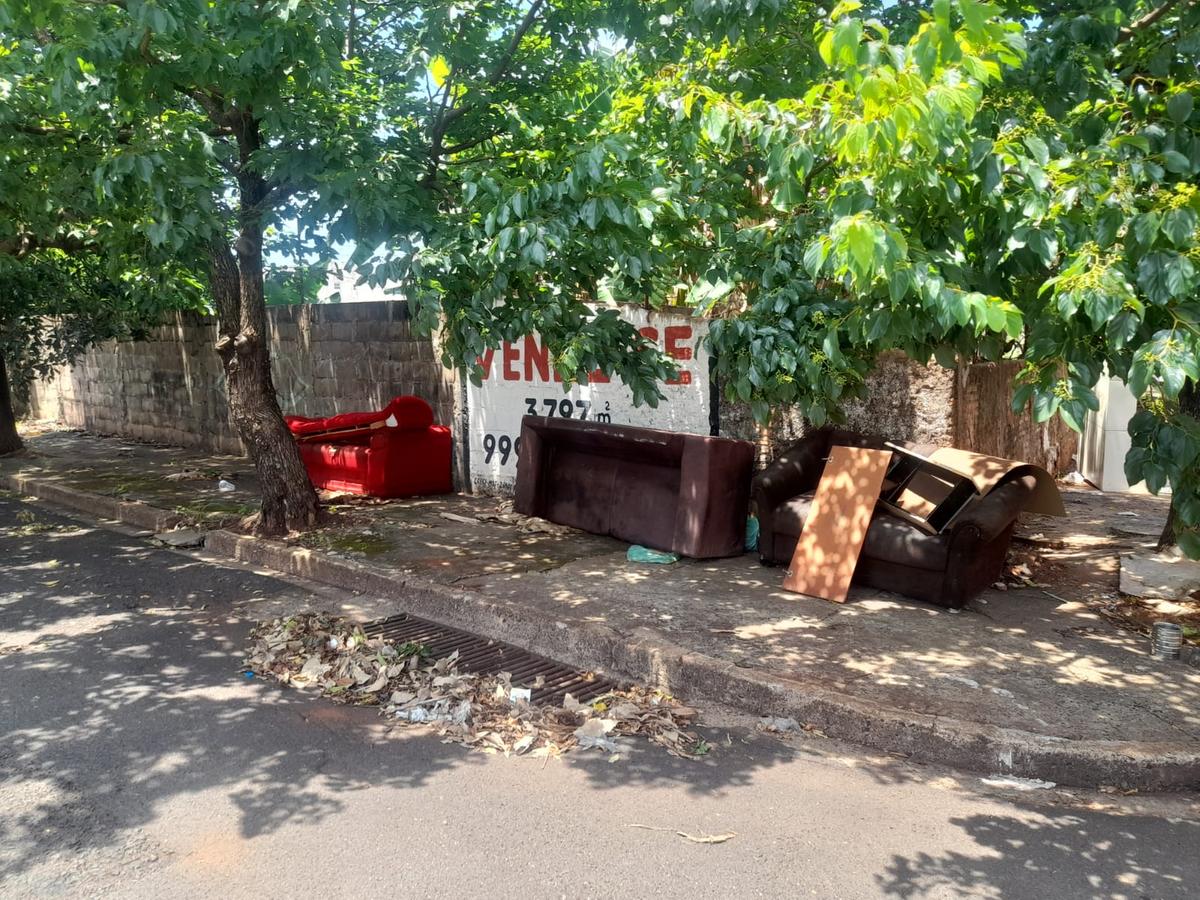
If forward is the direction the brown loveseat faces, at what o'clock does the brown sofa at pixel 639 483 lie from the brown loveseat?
The brown sofa is roughly at 2 o'clock from the brown loveseat.

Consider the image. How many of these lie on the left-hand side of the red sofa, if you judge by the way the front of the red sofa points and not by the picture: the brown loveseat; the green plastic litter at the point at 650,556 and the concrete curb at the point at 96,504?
2

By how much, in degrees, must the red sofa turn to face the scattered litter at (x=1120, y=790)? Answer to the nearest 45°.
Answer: approximately 90° to its left

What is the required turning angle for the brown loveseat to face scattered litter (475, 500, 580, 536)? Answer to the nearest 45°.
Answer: approximately 45° to its right

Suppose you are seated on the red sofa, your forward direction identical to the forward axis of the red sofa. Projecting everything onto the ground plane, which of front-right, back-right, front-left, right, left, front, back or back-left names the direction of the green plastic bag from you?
left

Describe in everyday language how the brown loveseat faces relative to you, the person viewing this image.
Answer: facing the viewer and to the left of the viewer

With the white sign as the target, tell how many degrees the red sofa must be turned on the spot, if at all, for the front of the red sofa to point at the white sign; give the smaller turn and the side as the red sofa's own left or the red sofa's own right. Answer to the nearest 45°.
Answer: approximately 90° to the red sofa's own left

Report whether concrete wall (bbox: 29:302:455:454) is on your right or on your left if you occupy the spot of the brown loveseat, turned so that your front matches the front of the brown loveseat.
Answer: on your right

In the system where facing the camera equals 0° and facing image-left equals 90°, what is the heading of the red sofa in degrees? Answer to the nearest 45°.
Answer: approximately 45°

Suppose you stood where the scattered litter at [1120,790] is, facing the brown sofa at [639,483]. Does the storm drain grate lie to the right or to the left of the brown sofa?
left

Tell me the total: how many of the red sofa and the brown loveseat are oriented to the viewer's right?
0

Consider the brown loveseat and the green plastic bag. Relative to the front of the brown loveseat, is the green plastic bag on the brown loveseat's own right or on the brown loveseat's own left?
on the brown loveseat's own right

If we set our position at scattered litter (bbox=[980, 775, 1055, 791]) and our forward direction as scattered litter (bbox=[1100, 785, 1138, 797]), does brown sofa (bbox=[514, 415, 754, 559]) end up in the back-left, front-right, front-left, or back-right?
back-left
